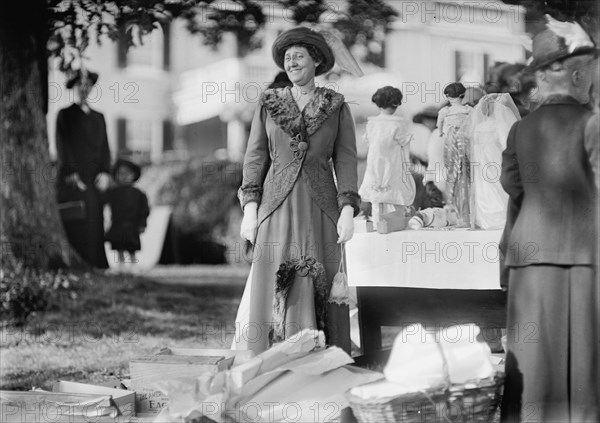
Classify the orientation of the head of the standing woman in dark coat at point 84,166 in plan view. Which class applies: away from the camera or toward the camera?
toward the camera

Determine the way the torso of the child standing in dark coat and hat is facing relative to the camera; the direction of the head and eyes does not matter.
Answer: toward the camera

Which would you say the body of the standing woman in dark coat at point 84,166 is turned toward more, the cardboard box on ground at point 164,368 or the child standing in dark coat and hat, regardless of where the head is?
the cardboard box on ground

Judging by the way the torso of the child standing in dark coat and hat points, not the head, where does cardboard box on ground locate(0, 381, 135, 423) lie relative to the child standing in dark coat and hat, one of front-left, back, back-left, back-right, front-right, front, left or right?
front

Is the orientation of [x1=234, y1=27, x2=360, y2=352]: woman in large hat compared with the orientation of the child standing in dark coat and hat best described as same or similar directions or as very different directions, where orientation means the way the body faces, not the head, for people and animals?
same or similar directions

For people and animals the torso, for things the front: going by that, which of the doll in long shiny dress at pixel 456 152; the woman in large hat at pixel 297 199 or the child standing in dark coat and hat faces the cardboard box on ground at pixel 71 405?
the child standing in dark coat and hat

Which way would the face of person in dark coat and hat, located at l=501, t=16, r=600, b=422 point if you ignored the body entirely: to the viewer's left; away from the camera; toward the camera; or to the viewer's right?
to the viewer's left

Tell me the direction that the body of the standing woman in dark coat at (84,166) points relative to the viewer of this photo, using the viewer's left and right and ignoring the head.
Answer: facing the viewer

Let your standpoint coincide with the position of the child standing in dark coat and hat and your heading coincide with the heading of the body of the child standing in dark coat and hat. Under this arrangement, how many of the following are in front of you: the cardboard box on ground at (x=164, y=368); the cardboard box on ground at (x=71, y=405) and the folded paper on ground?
3

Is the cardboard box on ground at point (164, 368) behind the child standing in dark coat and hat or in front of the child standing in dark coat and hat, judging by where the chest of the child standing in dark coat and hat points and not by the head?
in front

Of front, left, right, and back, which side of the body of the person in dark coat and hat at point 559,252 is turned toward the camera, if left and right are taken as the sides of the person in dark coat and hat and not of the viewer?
back

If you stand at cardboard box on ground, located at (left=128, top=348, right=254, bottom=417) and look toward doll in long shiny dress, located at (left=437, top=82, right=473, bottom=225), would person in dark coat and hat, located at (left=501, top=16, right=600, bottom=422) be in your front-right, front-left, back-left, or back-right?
front-right

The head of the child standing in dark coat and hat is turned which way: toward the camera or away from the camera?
toward the camera
